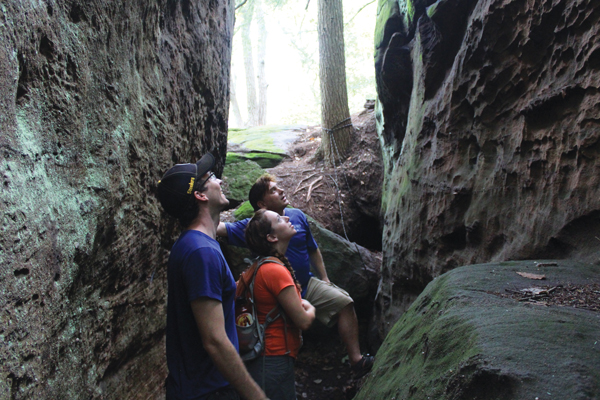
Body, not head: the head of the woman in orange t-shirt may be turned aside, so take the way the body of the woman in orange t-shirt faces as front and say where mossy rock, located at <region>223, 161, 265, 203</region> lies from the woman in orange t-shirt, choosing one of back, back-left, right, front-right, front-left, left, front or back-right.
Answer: left

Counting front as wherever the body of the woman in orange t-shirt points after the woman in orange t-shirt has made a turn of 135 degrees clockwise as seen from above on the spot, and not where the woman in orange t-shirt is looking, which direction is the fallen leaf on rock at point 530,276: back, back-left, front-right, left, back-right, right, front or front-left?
back-left

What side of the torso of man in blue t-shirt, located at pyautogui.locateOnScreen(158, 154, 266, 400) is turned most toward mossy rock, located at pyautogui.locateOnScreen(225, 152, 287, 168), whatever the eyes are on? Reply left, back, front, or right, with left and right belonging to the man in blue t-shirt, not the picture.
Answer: left

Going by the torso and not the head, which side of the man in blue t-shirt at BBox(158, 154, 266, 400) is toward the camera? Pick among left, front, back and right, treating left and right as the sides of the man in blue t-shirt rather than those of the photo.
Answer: right

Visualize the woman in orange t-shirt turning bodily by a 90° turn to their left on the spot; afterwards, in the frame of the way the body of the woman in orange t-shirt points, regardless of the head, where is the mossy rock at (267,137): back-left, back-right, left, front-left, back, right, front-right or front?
front

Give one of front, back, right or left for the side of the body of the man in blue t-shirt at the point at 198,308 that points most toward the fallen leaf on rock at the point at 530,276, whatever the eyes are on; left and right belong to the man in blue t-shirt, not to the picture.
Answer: front

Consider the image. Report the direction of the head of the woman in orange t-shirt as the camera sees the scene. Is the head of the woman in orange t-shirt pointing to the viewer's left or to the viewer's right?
to the viewer's right

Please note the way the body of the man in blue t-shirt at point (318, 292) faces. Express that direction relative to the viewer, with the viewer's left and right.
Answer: facing the viewer and to the right of the viewer

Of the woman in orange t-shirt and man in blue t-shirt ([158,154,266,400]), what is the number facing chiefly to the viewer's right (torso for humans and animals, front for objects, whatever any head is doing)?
2

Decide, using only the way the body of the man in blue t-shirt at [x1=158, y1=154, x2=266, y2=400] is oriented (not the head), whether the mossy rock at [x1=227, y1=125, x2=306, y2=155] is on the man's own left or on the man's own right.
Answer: on the man's own left

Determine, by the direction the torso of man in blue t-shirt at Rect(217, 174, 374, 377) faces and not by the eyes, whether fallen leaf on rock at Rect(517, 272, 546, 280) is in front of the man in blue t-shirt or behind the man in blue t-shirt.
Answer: in front

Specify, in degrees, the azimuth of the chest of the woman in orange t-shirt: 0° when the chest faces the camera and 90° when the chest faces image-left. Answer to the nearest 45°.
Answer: approximately 270°

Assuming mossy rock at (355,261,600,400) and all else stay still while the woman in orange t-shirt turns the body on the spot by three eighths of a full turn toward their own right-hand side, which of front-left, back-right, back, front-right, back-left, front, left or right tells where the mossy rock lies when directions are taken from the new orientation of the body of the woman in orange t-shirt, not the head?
left

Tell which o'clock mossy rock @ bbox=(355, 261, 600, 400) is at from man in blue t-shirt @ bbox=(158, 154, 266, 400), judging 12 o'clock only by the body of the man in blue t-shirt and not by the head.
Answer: The mossy rock is roughly at 1 o'clock from the man in blue t-shirt.

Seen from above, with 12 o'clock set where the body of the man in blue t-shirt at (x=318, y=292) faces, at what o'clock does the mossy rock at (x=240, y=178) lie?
The mossy rock is roughly at 7 o'clock from the man in blue t-shirt.

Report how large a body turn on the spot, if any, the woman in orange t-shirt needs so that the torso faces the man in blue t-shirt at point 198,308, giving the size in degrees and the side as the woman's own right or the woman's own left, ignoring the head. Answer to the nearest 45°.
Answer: approximately 135° to the woman's own right
